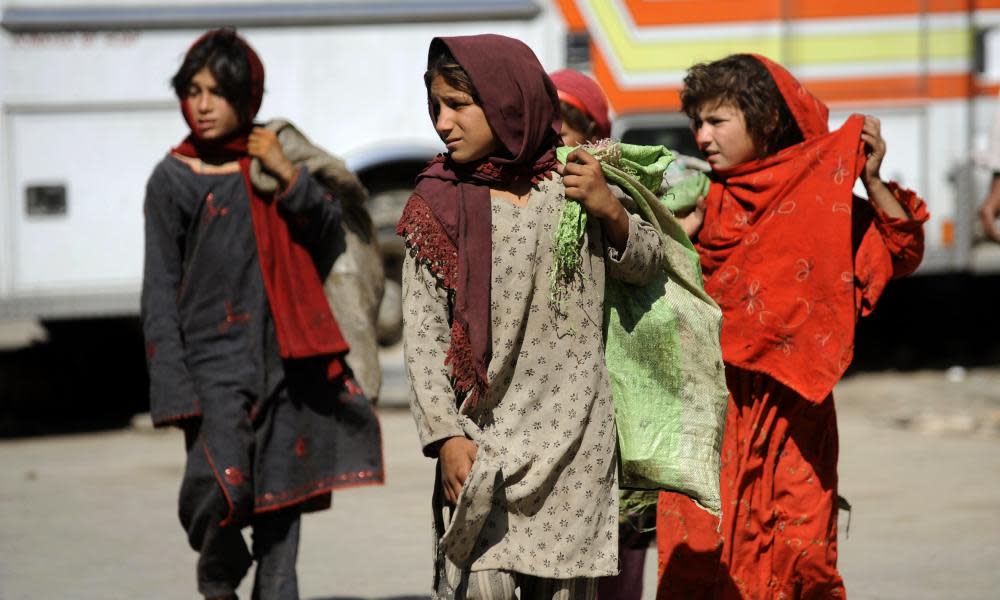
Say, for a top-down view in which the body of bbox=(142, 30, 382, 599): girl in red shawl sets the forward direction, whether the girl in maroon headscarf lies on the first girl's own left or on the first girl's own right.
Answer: on the first girl's own left

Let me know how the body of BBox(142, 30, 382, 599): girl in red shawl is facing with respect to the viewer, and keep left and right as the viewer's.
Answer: facing the viewer and to the left of the viewer

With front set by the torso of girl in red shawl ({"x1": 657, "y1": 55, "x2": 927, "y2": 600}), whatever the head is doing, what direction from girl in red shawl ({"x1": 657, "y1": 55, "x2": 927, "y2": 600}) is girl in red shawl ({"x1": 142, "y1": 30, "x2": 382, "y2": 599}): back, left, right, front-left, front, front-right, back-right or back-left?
front-right

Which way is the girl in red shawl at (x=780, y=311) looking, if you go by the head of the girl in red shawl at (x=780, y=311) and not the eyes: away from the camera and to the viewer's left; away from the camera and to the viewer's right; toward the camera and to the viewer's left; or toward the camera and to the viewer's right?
toward the camera and to the viewer's left

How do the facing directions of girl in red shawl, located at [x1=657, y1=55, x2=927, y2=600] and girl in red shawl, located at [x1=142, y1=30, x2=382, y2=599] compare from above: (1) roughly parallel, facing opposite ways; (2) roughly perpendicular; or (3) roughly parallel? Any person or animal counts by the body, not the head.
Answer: roughly parallel

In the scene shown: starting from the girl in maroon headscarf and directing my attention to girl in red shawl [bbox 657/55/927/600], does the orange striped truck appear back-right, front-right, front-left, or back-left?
front-left

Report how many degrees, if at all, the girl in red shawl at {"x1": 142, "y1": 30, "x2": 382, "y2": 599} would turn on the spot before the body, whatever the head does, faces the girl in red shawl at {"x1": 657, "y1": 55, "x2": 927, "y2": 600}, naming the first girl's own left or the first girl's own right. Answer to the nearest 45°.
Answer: approximately 135° to the first girl's own left

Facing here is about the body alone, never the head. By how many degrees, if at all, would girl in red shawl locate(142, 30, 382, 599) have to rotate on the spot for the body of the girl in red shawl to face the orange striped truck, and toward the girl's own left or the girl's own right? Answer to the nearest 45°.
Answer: approximately 180°

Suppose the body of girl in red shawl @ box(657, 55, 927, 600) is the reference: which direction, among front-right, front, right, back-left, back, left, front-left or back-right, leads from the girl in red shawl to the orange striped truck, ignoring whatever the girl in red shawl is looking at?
back-right

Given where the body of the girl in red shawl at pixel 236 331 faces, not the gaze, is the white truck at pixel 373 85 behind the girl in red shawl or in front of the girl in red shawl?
behind

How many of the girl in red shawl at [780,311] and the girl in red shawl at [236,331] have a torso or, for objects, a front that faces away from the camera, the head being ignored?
0

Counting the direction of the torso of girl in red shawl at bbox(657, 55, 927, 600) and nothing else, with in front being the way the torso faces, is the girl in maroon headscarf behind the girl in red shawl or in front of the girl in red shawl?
in front

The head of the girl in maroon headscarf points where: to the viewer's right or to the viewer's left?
to the viewer's left
